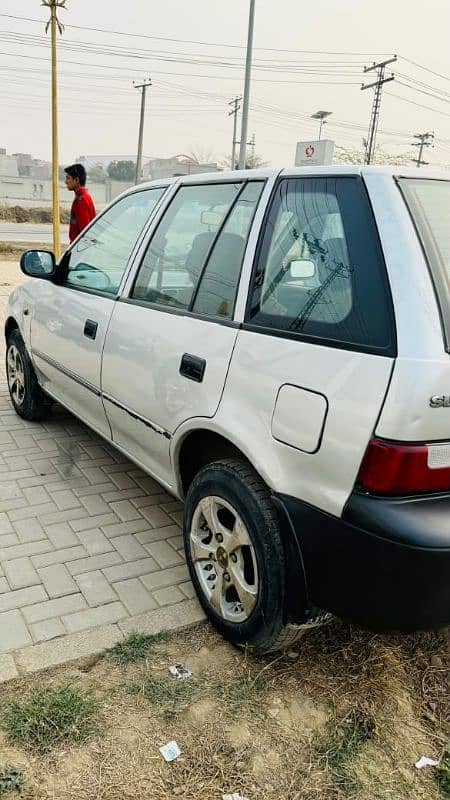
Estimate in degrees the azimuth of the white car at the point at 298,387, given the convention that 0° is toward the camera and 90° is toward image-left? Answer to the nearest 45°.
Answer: approximately 135°

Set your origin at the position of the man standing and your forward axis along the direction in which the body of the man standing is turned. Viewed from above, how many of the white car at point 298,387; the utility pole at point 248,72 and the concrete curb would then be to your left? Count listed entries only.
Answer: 2

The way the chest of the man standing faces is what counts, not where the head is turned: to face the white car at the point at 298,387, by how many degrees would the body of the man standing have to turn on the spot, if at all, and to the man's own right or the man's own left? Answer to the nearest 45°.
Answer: approximately 90° to the man's own left

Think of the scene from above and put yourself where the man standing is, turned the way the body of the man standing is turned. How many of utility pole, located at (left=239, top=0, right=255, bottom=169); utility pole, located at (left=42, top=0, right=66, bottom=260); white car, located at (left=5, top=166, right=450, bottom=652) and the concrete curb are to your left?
2

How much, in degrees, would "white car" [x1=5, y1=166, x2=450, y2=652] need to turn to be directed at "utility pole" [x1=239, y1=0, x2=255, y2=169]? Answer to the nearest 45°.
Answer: approximately 45° to its right

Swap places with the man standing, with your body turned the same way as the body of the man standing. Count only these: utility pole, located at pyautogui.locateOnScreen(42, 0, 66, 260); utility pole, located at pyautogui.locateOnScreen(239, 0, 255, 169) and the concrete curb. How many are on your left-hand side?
1

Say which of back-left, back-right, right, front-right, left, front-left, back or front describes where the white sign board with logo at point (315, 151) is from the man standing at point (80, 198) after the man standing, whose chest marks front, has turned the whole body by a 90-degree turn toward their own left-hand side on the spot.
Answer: left
